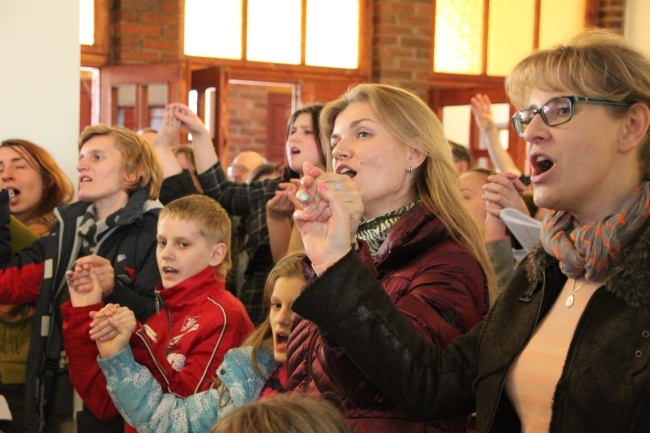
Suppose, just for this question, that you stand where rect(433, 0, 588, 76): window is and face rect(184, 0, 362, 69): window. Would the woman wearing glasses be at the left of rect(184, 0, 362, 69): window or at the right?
left

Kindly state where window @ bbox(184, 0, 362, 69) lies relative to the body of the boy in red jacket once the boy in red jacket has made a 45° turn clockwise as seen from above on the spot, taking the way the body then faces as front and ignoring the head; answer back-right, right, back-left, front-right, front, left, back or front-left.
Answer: right

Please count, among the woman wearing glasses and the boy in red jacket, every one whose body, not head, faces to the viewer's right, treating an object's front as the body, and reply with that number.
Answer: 0

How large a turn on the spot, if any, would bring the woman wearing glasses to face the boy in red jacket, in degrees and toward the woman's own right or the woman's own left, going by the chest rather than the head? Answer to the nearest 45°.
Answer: approximately 90° to the woman's own right

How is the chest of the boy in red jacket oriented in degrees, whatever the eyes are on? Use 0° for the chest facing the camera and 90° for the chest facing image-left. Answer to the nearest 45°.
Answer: approximately 45°

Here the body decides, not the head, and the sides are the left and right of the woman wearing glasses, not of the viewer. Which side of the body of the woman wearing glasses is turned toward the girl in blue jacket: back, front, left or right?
right

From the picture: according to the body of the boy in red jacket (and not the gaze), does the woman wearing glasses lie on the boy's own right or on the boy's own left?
on the boy's own left

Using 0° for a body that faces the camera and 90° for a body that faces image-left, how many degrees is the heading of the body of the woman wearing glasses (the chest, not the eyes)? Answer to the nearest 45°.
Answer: approximately 45°

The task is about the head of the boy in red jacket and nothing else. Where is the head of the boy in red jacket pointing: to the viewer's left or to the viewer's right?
to the viewer's left

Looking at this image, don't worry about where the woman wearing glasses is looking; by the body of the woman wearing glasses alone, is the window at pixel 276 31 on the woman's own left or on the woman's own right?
on the woman's own right
